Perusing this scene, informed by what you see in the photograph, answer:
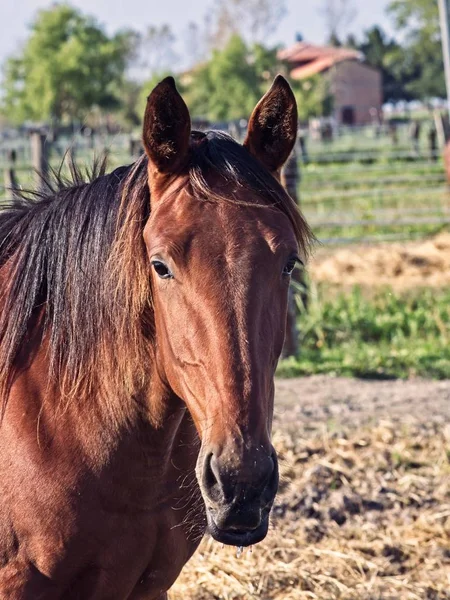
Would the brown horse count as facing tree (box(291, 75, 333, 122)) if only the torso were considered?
no

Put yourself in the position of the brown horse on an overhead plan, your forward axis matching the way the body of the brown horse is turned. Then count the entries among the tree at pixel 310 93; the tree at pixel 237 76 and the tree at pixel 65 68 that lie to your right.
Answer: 0

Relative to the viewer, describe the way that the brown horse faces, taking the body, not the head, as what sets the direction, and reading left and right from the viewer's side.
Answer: facing the viewer and to the right of the viewer

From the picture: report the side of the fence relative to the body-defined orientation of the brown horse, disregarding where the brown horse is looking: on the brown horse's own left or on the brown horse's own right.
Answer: on the brown horse's own left

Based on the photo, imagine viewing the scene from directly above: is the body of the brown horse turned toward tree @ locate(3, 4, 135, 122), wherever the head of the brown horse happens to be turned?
no

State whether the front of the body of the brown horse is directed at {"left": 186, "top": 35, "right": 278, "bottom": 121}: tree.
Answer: no

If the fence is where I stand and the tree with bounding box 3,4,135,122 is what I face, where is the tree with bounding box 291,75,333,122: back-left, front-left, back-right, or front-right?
front-right
